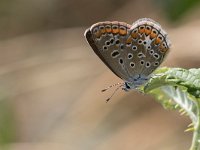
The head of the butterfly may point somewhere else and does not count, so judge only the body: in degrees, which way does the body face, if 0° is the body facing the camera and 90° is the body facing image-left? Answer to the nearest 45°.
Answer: approximately 90°
